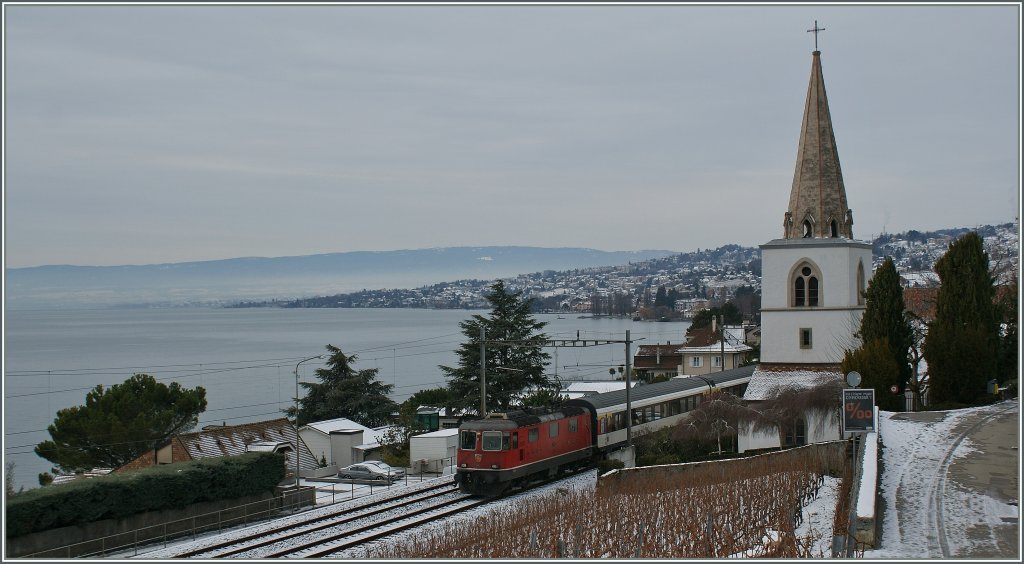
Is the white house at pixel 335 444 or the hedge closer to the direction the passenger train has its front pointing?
the hedge

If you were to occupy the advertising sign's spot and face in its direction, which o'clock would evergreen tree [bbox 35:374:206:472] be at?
The evergreen tree is roughly at 4 o'clock from the advertising sign.

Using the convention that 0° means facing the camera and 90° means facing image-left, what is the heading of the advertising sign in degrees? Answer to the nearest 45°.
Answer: approximately 0°

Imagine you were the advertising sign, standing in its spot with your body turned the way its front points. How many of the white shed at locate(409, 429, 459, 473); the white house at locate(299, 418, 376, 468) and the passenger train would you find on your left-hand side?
0

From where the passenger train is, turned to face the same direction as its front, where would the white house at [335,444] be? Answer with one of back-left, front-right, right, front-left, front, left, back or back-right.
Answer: right

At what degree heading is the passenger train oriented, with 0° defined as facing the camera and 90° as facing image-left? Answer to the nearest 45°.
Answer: approximately 45°

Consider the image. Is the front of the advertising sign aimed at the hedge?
no

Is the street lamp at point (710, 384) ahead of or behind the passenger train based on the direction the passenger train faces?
behind

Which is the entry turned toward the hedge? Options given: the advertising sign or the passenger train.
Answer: the passenger train

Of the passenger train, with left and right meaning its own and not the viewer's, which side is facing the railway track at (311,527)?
front

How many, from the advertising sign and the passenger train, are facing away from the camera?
0

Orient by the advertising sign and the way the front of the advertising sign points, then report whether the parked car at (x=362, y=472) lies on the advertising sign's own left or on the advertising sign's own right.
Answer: on the advertising sign's own right

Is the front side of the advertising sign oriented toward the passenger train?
no

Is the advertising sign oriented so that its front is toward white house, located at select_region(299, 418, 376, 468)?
no

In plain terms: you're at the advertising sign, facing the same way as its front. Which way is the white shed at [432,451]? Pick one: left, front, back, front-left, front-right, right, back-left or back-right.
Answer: back-right

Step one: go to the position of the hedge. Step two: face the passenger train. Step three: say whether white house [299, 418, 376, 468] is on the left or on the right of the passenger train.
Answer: left
